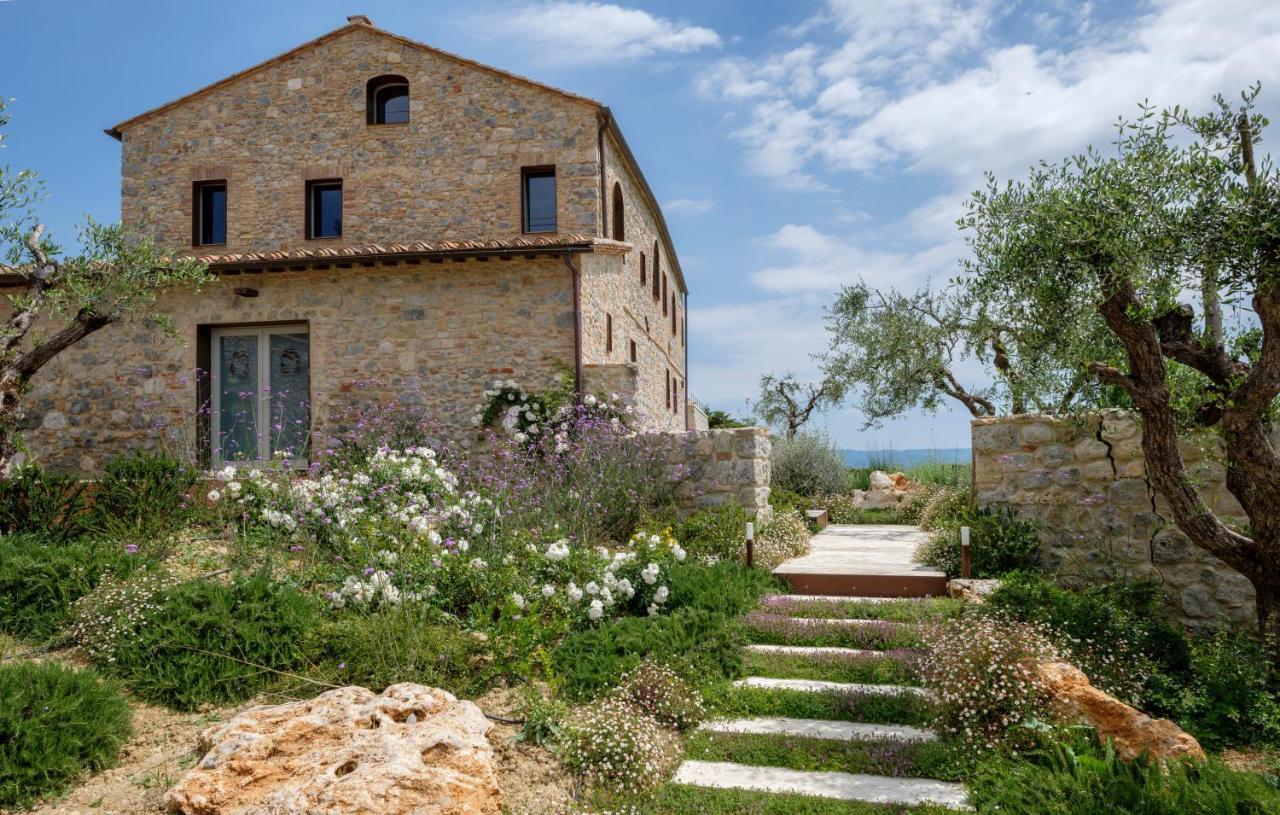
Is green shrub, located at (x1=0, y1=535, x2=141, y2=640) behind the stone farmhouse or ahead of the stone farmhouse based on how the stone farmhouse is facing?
ahead

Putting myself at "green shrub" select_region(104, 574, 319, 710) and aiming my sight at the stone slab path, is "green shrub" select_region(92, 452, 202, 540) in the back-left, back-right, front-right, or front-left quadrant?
back-left

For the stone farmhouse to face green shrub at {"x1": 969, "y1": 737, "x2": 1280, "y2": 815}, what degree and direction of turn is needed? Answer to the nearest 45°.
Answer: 0° — it already faces it

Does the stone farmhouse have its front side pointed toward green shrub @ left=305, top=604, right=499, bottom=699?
yes

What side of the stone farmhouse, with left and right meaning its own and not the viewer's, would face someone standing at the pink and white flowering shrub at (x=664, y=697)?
front

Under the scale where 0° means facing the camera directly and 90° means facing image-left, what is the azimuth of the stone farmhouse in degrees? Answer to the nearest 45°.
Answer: approximately 0°

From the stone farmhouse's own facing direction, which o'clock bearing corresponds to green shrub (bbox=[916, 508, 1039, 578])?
The green shrub is roughly at 11 o'clock from the stone farmhouse.

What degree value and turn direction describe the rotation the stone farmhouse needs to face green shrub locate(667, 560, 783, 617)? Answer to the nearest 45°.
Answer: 0° — it already faces it

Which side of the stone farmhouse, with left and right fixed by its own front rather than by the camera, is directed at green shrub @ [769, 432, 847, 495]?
left

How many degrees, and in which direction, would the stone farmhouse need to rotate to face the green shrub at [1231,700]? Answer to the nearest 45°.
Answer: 0° — it already faces it

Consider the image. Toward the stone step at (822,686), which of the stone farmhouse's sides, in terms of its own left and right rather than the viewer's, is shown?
front

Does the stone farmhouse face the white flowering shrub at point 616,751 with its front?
yes
